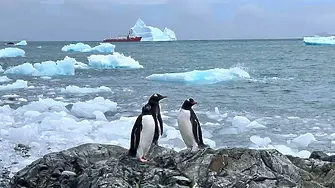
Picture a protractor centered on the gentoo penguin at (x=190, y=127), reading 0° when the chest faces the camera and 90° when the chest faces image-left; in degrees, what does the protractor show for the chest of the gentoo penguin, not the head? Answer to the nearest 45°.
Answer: approximately 45°

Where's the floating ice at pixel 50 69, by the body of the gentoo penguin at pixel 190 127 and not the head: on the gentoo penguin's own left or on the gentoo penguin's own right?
on the gentoo penguin's own right

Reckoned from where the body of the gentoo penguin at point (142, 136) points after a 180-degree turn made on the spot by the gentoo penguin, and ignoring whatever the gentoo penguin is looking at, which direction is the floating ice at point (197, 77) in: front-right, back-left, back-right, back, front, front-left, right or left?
front-right

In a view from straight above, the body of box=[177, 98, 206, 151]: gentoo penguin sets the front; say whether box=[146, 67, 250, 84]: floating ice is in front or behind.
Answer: behind

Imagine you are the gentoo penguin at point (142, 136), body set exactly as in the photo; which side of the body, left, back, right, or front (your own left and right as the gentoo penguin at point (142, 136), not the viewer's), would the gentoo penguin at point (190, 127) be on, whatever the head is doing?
left

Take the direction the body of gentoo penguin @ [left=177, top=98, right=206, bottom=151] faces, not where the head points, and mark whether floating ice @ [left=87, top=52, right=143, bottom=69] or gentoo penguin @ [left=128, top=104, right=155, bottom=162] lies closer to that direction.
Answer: the gentoo penguin

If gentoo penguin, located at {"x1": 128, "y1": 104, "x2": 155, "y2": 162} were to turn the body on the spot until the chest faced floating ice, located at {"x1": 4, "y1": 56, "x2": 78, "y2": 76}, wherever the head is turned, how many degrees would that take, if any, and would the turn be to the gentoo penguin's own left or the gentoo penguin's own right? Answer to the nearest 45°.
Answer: approximately 135° to the gentoo penguin's own left

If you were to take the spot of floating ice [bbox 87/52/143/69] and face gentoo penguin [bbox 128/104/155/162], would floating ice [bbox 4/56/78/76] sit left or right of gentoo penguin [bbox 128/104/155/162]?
right

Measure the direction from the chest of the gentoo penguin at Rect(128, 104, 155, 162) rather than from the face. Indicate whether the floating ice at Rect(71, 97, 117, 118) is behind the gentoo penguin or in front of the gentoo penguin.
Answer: behind

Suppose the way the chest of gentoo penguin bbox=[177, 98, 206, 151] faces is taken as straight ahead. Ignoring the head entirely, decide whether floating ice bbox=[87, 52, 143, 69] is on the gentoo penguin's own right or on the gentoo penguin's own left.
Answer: on the gentoo penguin's own right

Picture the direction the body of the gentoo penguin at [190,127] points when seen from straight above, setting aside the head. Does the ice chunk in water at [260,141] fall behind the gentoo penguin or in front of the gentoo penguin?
behind
